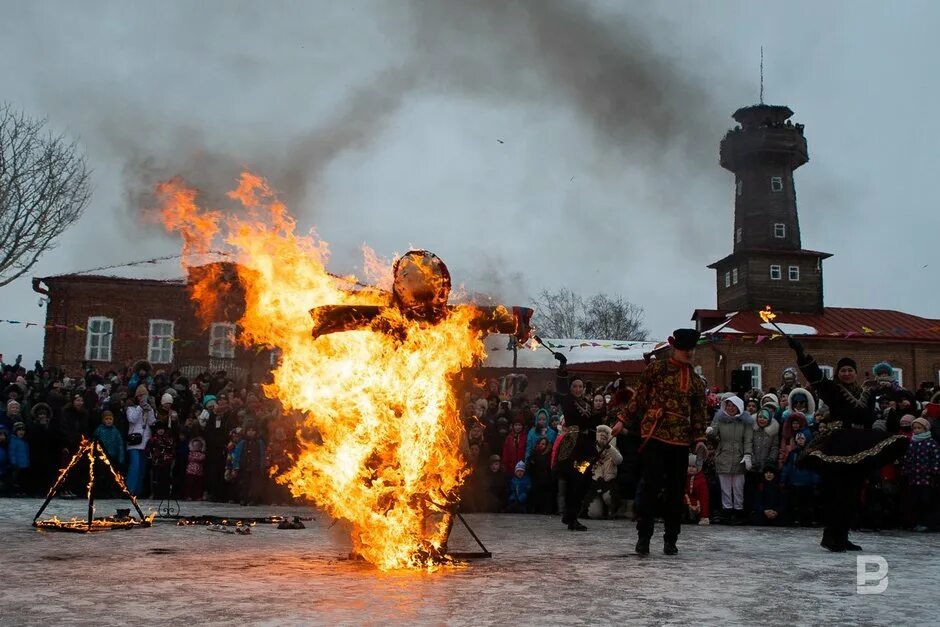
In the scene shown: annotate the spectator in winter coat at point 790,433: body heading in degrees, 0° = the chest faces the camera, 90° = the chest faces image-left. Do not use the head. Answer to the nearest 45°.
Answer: approximately 0°

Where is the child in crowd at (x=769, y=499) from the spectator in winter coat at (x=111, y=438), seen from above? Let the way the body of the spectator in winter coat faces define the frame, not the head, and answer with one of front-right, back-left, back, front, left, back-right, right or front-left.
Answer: front-left

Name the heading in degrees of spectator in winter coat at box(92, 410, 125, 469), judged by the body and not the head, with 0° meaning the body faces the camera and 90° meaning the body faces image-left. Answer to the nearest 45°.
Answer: approximately 0°

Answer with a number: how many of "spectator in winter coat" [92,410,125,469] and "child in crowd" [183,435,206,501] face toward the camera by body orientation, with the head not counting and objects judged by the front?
2

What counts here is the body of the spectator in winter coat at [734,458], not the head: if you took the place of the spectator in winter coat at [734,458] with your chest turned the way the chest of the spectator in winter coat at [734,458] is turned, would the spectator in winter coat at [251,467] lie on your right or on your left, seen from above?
on your right

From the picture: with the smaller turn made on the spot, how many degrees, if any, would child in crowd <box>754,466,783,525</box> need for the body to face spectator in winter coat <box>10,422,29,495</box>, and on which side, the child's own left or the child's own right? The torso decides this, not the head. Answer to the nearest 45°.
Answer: approximately 90° to the child's own right

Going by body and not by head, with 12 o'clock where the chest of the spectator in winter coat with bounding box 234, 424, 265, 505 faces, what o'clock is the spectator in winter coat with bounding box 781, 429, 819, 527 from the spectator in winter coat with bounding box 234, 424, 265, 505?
the spectator in winter coat with bounding box 781, 429, 819, 527 is roughly at 10 o'clock from the spectator in winter coat with bounding box 234, 424, 265, 505.
